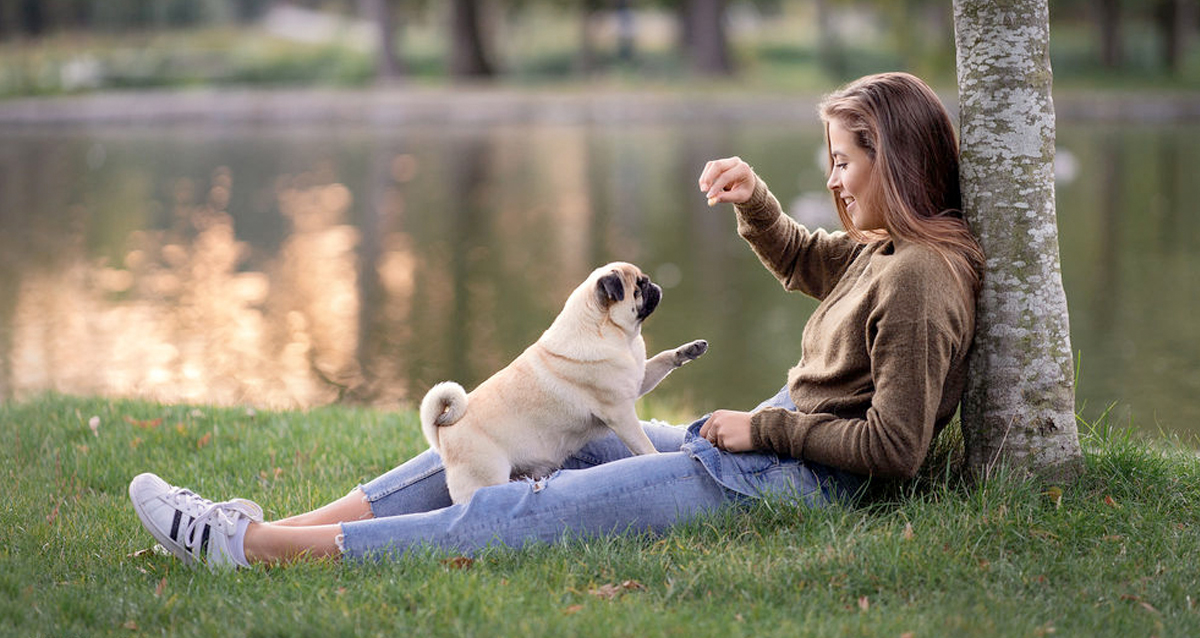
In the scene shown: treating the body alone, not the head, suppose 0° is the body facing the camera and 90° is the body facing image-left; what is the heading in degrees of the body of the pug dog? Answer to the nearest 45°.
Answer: approximately 270°

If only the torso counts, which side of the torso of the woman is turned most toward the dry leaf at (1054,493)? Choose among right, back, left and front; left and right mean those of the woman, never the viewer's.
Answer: back

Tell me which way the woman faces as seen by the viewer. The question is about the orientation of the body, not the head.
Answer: to the viewer's left

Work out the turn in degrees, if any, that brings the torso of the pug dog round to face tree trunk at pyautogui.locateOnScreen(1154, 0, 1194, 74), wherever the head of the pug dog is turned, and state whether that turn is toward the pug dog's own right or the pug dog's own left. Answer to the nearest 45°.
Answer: approximately 45° to the pug dog's own left

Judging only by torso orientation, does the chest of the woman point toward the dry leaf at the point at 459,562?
yes

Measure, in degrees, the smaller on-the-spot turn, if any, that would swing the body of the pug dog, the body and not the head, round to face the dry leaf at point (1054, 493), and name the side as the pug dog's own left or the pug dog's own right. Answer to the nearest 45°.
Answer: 0° — it already faces it

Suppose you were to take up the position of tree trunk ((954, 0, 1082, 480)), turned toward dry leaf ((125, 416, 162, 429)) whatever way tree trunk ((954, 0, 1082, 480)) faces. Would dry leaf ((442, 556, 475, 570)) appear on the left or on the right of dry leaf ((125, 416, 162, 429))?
left

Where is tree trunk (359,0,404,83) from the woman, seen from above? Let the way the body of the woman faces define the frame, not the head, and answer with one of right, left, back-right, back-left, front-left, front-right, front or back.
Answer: right

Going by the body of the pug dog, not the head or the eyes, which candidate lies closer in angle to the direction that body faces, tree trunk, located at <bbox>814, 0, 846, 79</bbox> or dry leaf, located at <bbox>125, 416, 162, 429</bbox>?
the tree trunk

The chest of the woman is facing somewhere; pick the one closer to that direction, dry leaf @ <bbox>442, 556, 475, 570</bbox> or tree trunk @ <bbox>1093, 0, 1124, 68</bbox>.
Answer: the dry leaf

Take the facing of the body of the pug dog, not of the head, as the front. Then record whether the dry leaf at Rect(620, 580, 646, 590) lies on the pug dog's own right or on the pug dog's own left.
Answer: on the pug dog's own right

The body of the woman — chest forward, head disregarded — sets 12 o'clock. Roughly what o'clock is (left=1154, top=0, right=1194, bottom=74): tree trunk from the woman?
The tree trunk is roughly at 4 o'clock from the woman.

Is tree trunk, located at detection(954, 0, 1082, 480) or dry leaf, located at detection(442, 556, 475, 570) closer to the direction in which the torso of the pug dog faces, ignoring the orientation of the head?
the tree trunk

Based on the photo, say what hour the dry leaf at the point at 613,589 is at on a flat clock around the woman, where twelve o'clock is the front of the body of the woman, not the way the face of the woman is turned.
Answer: The dry leaf is roughly at 11 o'clock from the woman.

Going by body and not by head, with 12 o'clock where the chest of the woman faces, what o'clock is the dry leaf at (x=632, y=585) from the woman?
The dry leaf is roughly at 11 o'clock from the woman.

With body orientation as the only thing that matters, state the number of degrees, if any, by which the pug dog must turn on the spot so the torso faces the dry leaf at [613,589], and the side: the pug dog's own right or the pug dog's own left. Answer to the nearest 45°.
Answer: approximately 90° to the pug dog's own right

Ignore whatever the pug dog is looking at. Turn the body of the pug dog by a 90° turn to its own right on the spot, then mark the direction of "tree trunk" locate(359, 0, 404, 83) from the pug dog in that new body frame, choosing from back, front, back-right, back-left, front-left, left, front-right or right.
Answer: back
